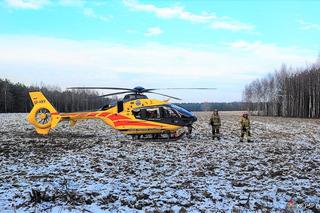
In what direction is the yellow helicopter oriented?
to the viewer's right
